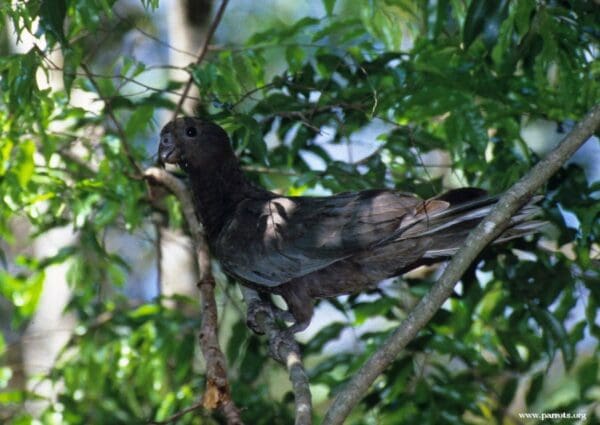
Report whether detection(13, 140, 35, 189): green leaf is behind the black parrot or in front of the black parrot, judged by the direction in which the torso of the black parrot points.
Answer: in front

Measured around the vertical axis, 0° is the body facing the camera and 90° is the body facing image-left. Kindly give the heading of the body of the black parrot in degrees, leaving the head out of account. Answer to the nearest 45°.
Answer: approximately 90°
